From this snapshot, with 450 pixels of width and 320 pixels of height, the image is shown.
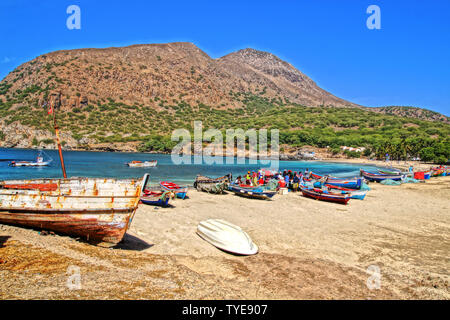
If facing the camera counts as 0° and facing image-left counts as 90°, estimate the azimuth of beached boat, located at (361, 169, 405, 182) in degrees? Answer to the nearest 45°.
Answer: approximately 90°

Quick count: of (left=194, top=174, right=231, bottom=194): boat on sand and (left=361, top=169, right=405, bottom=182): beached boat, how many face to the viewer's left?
1

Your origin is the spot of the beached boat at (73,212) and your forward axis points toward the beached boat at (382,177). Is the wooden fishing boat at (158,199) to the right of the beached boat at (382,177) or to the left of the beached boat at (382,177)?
left

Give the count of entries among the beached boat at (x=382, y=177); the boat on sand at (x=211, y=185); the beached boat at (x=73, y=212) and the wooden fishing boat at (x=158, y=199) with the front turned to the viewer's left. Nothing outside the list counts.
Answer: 1

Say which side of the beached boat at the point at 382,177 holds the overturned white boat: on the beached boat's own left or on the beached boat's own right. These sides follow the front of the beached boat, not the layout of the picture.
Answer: on the beached boat's own left

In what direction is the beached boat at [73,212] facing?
to the viewer's right

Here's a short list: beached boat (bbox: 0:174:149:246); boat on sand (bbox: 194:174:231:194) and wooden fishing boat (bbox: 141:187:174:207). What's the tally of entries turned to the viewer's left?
0

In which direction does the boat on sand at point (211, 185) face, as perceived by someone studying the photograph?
facing to the right of the viewer

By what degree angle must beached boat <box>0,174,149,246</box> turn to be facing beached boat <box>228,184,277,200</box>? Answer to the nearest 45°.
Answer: approximately 45° to its left

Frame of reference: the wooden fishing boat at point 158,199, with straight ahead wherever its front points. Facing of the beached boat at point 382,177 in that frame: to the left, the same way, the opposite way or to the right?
the opposite way
